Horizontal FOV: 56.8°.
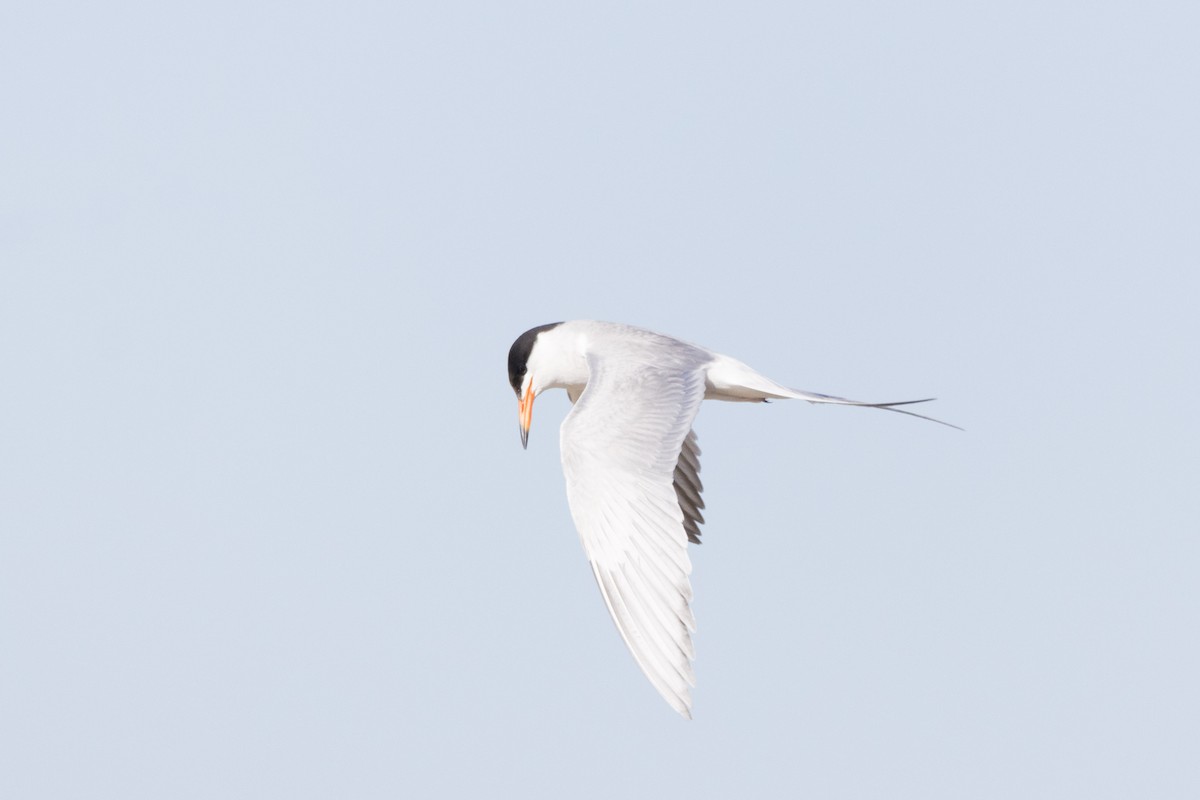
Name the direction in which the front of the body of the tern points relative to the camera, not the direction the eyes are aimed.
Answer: to the viewer's left
